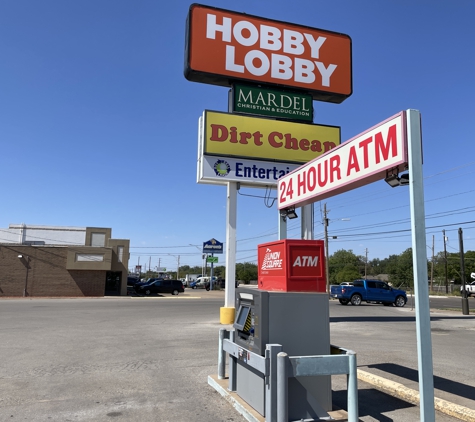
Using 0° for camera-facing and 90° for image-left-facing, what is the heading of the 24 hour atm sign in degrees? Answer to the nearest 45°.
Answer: approximately 45°

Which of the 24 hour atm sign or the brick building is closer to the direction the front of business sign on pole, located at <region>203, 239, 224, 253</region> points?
the 24 hour atm sign

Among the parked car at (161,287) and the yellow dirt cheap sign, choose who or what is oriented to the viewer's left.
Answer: the parked car

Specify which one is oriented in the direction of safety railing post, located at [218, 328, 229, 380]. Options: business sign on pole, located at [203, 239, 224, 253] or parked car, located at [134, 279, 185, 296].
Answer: the business sign on pole

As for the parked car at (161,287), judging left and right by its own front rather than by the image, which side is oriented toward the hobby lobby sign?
left

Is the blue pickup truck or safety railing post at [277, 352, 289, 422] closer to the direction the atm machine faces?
the safety railing post

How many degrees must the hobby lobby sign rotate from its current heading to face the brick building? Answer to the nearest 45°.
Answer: approximately 180°
